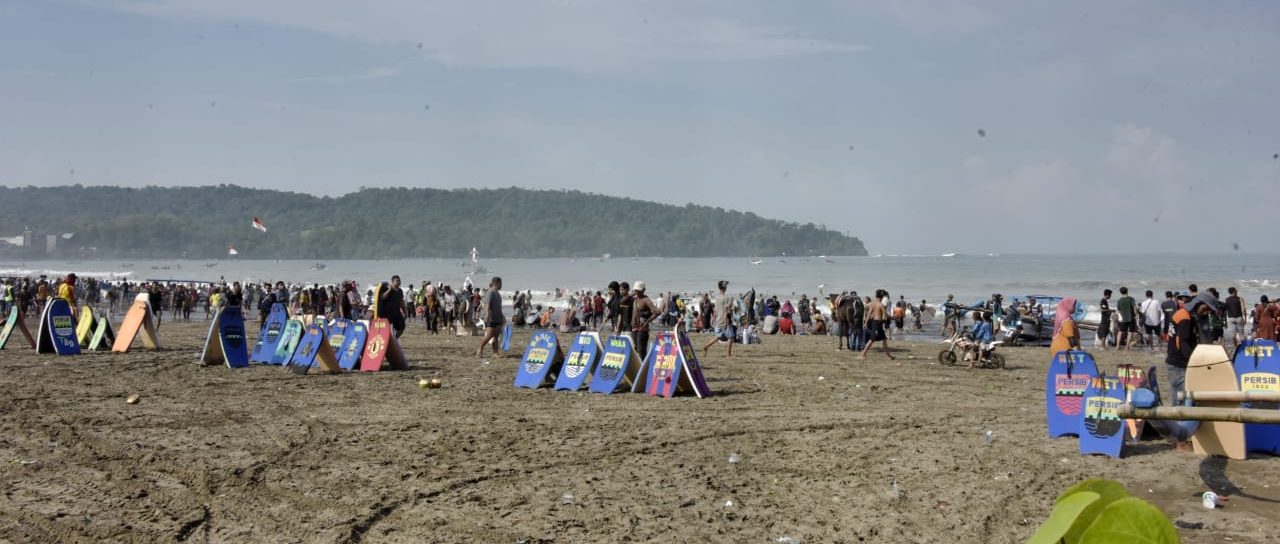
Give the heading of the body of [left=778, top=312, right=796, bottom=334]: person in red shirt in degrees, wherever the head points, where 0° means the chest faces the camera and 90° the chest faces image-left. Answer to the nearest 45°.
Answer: approximately 180°

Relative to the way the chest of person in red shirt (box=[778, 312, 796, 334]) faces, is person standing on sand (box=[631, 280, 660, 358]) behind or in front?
behind

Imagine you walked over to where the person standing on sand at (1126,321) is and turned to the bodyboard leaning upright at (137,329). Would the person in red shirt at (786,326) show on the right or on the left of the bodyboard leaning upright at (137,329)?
right

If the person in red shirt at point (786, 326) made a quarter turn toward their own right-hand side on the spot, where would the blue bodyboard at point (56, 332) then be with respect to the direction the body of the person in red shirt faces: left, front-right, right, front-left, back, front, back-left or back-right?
back-right
